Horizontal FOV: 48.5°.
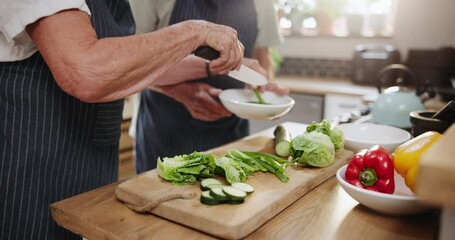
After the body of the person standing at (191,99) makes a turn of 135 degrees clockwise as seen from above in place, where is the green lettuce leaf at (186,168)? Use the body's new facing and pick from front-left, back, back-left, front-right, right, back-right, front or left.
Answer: back-left

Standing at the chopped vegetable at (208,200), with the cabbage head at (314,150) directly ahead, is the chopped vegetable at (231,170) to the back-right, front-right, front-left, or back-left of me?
front-left

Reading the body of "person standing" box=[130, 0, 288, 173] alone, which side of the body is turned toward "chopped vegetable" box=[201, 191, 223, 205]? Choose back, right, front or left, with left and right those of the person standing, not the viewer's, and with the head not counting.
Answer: front

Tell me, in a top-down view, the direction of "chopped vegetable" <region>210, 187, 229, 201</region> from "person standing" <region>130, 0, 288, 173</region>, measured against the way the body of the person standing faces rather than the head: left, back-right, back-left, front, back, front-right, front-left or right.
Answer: front

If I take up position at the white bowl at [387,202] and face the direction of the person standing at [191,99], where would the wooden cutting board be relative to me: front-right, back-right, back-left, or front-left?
front-left

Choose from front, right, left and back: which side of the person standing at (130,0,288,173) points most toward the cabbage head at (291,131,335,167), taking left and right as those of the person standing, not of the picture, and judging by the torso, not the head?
front

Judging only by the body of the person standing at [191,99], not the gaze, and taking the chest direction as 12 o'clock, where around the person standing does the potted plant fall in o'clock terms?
The potted plant is roughly at 7 o'clock from the person standing.

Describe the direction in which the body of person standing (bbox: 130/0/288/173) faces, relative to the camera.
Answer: toward the camera
